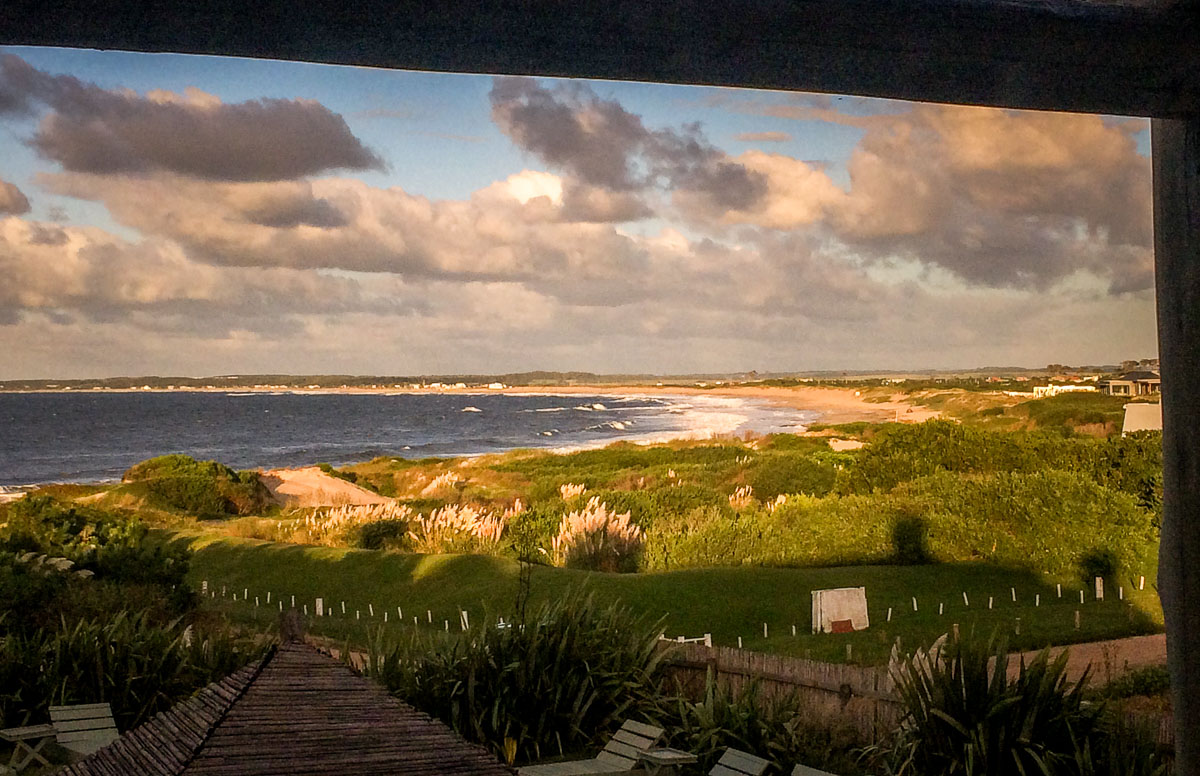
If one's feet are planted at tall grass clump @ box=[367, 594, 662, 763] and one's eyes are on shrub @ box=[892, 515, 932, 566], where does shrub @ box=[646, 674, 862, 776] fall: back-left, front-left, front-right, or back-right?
front-right

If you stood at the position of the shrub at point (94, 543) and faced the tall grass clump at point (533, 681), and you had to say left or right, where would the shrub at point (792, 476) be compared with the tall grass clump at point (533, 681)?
left
